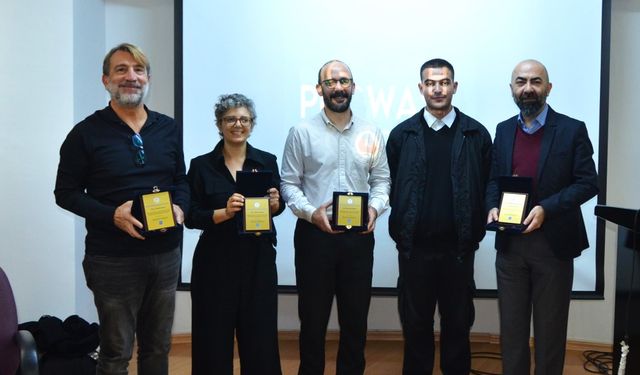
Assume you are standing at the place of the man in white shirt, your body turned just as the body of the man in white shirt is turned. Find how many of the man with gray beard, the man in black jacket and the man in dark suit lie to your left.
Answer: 2

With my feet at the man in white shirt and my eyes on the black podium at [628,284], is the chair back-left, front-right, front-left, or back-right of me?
back-right

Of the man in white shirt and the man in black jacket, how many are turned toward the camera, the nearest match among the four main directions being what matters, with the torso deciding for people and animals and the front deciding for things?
2

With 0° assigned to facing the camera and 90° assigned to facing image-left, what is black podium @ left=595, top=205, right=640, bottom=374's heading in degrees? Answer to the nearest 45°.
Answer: approximately 45°

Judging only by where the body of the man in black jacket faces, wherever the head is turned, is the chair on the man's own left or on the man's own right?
on the man's own right

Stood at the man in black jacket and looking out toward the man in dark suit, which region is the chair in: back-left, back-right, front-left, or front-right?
back-right

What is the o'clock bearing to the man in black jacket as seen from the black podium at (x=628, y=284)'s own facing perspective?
The man in black jacket is roughly at 2 o'clock from the black podium.

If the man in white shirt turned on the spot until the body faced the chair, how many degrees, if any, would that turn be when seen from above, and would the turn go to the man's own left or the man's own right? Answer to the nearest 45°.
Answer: approximately 45° to the man's own right

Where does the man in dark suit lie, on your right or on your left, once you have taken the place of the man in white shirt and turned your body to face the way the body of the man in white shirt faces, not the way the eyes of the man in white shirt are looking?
on your left

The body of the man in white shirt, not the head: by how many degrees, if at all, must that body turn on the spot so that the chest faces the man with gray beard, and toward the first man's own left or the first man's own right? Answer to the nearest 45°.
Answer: approximately 45° to the first man's own right

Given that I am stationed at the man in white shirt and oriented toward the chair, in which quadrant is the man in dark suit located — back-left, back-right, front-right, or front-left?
back-left
